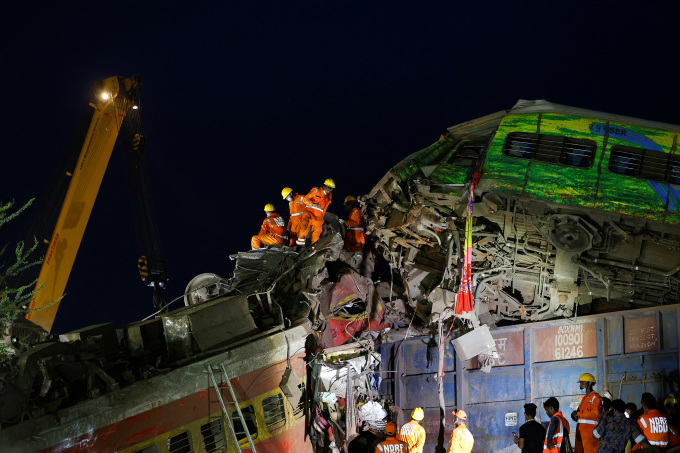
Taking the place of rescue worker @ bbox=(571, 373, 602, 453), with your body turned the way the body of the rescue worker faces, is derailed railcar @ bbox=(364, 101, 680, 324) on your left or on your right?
on your right

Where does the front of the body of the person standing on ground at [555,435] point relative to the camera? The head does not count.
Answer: to the viewer's left

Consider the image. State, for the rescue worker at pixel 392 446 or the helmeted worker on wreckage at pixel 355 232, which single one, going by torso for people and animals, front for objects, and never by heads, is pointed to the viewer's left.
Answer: the helmeted worker on wreckage

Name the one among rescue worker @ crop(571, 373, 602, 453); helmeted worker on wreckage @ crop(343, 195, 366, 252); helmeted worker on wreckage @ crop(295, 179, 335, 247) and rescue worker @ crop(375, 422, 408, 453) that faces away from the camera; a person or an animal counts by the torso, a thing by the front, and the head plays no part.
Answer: rescue worker @ crop(375, 422, 408, 453)

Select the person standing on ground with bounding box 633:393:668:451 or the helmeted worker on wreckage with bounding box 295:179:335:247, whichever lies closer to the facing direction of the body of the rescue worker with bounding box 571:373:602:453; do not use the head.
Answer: the helmeted worker on wreckage

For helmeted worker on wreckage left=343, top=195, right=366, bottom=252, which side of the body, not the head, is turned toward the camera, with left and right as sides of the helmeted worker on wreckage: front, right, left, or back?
left

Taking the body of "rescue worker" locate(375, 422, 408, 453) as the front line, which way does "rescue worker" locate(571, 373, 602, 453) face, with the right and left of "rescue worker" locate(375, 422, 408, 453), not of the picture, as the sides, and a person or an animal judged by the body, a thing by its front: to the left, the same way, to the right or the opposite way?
to the left

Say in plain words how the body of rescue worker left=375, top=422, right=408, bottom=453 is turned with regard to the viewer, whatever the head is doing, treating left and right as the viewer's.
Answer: facing away from the viewer

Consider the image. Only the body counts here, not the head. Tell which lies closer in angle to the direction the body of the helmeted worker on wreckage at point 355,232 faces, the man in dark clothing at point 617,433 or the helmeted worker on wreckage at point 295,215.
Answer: the helmeted worker on wreckage

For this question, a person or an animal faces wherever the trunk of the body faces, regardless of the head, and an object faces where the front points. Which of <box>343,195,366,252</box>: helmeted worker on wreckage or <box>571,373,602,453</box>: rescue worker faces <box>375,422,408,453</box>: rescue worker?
<box>571,373,602,453</box>: rescue worker

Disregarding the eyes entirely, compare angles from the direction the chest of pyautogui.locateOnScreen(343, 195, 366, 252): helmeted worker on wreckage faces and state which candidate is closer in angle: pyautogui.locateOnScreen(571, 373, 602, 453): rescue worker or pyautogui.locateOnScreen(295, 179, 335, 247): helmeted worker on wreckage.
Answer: the helmeted worker on wreckage

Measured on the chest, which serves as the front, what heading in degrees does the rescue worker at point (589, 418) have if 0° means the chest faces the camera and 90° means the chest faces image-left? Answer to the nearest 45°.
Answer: approximately 90°

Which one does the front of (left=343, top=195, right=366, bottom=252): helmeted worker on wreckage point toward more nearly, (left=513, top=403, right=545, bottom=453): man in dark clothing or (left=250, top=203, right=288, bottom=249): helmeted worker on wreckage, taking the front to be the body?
the helmeted worker on wreckage
